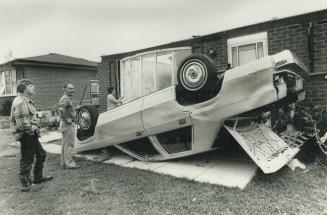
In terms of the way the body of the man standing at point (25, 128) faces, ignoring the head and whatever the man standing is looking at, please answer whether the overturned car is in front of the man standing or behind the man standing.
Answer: in front

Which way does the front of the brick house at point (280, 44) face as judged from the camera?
facing the viewer and to the left of the viewer

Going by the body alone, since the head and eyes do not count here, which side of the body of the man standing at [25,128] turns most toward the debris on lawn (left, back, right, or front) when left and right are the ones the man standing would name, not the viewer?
front

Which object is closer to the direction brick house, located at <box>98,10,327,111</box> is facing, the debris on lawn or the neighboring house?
the debris on lawn

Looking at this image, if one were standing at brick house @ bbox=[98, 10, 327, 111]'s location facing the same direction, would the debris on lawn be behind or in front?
in front

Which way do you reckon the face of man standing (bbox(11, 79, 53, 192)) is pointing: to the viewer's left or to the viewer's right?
to the viewer's right

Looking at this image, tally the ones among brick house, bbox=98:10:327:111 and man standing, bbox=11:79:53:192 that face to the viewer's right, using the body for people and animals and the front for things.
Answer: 1

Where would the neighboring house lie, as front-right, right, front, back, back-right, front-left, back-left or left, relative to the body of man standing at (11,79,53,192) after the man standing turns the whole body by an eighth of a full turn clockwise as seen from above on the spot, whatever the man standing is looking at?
back-left

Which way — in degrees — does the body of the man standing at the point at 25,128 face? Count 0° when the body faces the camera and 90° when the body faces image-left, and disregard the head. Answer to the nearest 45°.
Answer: approximately 270°

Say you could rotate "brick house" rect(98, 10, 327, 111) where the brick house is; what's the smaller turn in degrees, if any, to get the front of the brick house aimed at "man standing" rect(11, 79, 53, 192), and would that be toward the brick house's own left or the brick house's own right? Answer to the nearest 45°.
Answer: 0° — it already faces them

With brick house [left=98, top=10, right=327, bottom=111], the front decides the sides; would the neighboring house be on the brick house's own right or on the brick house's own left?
on the brick house's own right
